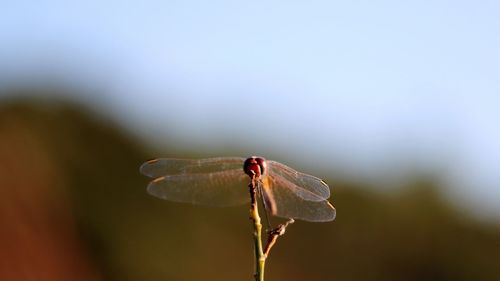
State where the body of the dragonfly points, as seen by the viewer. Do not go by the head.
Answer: toward the camera
